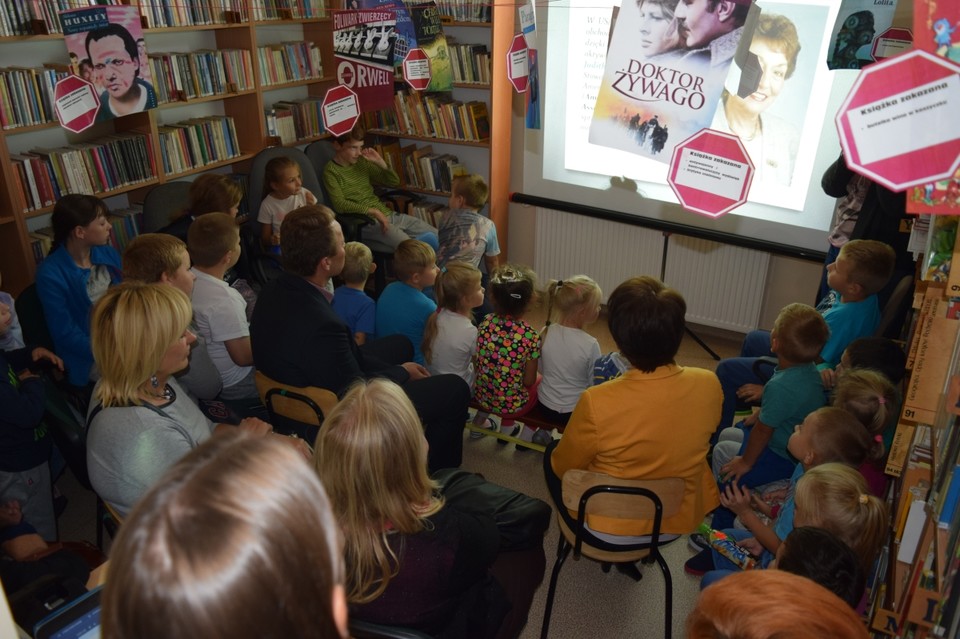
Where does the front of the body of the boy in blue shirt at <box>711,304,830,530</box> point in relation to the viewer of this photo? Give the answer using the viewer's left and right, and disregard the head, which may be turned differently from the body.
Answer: facing away from the viewer and to the left of the viewer

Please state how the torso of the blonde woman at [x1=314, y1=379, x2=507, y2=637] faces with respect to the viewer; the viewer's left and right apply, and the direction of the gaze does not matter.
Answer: facing away from the viewer and to the right of the viewer

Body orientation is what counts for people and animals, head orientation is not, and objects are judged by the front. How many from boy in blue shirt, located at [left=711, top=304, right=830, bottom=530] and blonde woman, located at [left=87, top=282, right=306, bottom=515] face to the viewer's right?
1

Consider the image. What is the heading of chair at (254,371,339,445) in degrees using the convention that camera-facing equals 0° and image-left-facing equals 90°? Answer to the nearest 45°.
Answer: approximately 225°

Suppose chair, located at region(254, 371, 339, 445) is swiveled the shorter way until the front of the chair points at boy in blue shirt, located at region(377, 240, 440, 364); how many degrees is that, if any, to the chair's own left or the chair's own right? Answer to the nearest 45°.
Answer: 0° — it already faces them

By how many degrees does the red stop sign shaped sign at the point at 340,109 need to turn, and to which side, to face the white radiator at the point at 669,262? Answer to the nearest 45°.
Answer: approximately 45° to its left

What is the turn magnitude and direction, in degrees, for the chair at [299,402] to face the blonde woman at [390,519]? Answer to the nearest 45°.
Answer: approximately 135° to its right

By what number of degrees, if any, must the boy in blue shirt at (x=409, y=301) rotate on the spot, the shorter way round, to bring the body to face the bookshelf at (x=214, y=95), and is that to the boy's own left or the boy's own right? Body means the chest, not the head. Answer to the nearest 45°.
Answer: approximately 90° to the boy's own left

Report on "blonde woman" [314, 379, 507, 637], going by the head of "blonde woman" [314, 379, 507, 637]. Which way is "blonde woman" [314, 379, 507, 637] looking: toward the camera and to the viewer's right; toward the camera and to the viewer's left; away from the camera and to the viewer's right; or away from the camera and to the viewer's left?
away from the camera and to the viewer's right

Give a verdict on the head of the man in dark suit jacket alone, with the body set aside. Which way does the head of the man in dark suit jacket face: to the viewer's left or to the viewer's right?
to the viewer's right

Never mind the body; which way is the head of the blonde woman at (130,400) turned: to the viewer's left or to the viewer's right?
to the viewer's right

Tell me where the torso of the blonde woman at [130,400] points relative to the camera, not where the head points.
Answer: to the viewer's right

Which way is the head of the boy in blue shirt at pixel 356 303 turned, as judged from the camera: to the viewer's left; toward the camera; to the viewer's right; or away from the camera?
away from the camera
